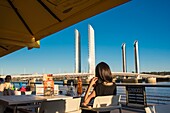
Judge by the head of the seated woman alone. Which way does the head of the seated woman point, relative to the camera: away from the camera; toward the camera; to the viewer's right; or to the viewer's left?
away from the camera

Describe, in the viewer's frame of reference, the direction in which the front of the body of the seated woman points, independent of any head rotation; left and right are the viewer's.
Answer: facing away from the viewer and to the left of the viewer
